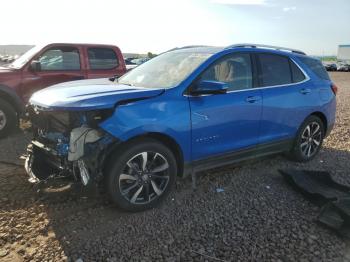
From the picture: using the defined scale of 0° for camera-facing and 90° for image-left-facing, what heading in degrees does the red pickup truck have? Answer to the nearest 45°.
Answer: approximately 90°

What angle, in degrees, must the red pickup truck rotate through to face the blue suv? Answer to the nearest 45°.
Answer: approximately 90° to its left

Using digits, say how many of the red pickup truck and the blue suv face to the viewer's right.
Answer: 0

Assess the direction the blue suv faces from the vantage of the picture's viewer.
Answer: facing the viewer and to the left of the viewer

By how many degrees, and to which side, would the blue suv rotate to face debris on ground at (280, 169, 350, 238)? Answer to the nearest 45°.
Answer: approximately 135° to its left

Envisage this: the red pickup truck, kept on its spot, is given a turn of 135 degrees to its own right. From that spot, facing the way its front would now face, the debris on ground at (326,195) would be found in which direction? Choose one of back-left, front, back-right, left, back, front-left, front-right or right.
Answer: right

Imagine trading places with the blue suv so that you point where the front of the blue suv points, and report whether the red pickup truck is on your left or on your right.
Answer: on your right
